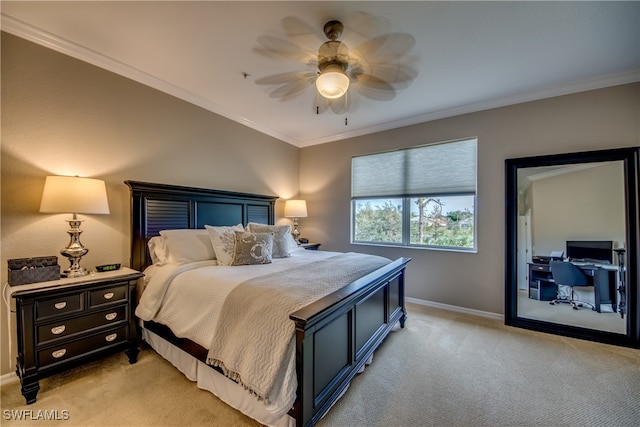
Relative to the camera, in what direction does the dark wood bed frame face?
facing the viewer and to the right of the viewer

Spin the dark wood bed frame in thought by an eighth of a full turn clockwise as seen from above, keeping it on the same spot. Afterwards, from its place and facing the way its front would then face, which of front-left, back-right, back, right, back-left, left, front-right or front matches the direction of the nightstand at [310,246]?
back

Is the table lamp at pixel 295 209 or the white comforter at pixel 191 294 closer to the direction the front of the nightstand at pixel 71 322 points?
the white comforter

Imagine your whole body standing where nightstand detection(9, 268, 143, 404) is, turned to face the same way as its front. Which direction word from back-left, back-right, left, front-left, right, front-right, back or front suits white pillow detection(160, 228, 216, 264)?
front-left

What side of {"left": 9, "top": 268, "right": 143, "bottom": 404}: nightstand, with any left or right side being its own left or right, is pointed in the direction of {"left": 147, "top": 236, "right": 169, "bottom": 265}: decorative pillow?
left

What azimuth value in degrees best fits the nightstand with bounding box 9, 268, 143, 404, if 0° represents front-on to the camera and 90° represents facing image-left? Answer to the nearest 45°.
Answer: approximately 315°

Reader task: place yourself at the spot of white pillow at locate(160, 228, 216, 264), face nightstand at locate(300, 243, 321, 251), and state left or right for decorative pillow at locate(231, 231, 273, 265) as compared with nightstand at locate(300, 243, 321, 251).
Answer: right

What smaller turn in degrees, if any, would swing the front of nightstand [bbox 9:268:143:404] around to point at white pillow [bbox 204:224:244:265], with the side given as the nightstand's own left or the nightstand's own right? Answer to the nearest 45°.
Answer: approximately 45° to the nightstand's own left

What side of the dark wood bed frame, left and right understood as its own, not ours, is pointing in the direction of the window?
left
